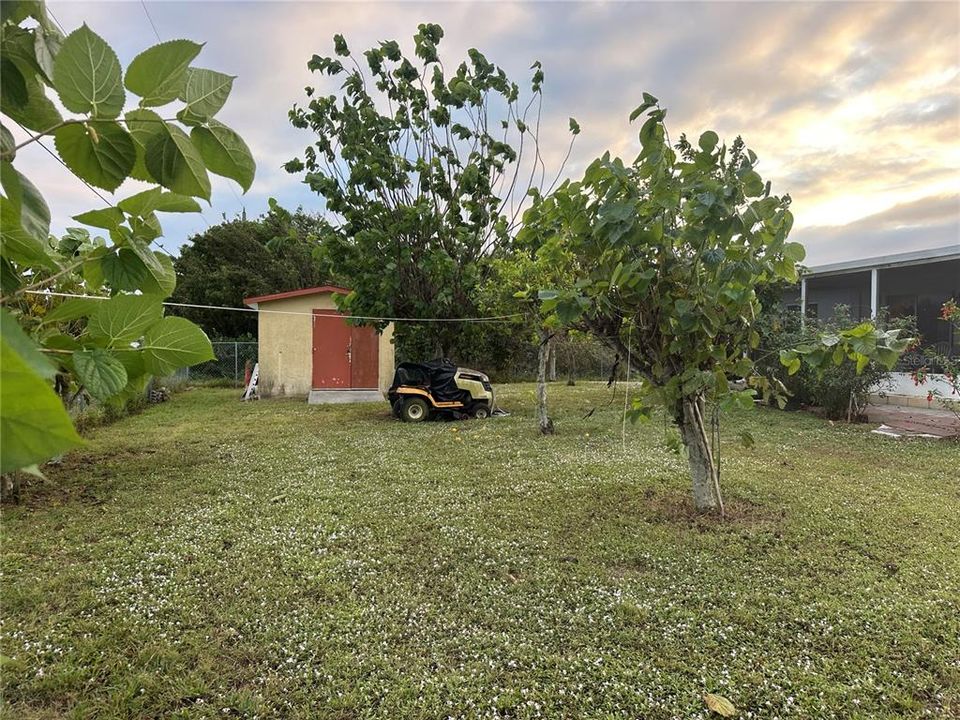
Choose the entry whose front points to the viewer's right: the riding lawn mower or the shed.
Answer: the riding lawn mower

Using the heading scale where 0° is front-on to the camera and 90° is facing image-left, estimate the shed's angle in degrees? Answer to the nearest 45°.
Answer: approximately 0°

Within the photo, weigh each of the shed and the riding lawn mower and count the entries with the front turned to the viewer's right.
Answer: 1

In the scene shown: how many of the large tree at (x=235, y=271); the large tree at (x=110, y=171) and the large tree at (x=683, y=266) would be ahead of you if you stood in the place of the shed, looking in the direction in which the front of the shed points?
2

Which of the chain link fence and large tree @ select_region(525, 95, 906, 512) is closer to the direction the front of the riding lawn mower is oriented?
the large tree

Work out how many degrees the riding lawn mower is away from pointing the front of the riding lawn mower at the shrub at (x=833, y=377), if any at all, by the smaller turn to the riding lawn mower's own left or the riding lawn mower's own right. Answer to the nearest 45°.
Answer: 0° — it already faces it

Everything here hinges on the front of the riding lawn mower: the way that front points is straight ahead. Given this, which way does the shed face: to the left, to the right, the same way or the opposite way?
to the right

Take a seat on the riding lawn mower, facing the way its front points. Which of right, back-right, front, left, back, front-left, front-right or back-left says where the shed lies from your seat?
back-left

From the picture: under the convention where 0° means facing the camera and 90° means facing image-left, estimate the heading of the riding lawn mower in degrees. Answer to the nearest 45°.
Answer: approximately 270°
